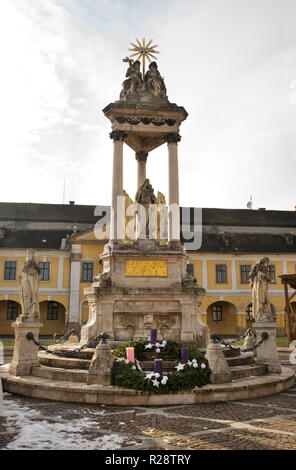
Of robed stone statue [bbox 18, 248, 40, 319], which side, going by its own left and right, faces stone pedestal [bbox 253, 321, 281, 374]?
left

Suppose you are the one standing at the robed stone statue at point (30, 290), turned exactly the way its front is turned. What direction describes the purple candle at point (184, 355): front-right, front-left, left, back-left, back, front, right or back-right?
front-left

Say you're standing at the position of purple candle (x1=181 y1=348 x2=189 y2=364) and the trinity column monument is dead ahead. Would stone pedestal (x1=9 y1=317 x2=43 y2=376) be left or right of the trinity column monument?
left

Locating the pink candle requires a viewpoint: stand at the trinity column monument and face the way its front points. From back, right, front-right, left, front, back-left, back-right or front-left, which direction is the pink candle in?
front

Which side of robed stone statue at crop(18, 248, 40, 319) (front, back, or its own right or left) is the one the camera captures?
front

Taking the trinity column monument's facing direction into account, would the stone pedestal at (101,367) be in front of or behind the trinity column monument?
in front

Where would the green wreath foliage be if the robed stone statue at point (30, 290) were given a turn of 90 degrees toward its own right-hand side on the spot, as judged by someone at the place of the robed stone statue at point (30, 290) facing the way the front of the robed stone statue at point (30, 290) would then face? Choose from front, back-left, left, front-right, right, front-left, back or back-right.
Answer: back-left

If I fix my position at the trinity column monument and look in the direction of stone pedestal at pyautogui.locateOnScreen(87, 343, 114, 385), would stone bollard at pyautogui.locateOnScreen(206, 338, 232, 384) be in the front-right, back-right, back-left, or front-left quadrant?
front-left

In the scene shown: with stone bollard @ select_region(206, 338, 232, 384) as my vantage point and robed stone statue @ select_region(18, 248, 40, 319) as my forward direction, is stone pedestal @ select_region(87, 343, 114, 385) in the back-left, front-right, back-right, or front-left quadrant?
front-left

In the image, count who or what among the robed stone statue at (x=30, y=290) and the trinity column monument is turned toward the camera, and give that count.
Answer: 2

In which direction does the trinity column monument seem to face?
toward the camera

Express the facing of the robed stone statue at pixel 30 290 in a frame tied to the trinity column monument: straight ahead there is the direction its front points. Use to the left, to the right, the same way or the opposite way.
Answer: the same way

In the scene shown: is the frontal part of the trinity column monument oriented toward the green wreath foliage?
yes

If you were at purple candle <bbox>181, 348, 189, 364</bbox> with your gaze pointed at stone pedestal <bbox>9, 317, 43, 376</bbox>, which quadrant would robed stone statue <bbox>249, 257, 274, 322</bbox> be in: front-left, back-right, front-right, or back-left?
back-right

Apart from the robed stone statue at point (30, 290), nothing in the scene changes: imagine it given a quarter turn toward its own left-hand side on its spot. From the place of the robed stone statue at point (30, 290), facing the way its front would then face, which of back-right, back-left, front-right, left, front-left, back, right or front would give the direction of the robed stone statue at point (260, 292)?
front

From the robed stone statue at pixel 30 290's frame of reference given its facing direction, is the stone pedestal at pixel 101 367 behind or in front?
in front
